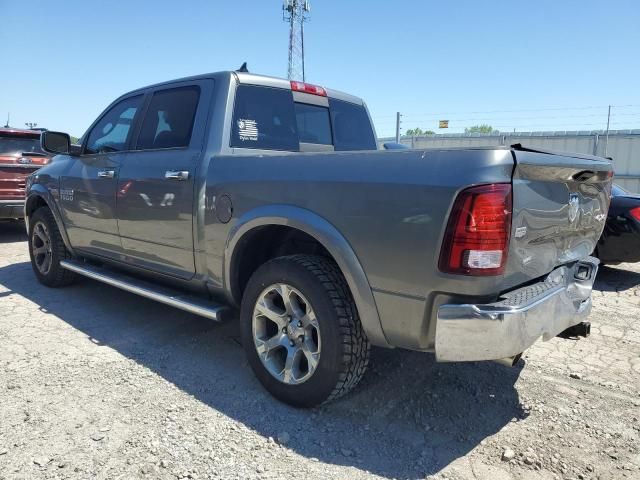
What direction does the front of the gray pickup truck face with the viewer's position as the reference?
facing away from the viewer and to the left of the viewer

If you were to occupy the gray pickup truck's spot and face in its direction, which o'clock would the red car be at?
The red car is roughly at 12 o'clock from the gray pickup truck.

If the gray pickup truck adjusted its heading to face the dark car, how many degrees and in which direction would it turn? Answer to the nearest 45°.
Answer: approximately 90° to its right

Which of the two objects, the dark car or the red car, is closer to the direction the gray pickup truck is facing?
the red car
